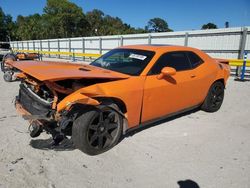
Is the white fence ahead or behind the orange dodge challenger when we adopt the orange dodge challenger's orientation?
behind
